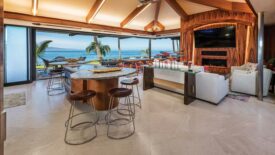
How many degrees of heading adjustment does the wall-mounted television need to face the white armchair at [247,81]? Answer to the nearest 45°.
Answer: approximately 45° to its left

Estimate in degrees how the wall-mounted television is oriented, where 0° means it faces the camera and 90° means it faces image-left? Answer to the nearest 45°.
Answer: approximately 45°

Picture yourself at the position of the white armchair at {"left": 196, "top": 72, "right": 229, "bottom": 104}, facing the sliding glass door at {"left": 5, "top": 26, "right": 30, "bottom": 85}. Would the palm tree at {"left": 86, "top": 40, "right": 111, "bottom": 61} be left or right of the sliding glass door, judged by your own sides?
right

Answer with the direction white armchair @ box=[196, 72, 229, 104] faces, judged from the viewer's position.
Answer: facing away from the viewer and to the right of the viewer

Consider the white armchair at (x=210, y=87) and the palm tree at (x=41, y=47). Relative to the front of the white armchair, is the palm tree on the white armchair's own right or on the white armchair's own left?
on the white armchair's own left

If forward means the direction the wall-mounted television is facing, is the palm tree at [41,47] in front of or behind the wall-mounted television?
in front

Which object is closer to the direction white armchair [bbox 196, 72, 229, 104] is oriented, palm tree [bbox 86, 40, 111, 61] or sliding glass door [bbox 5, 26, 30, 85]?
the palm tree
